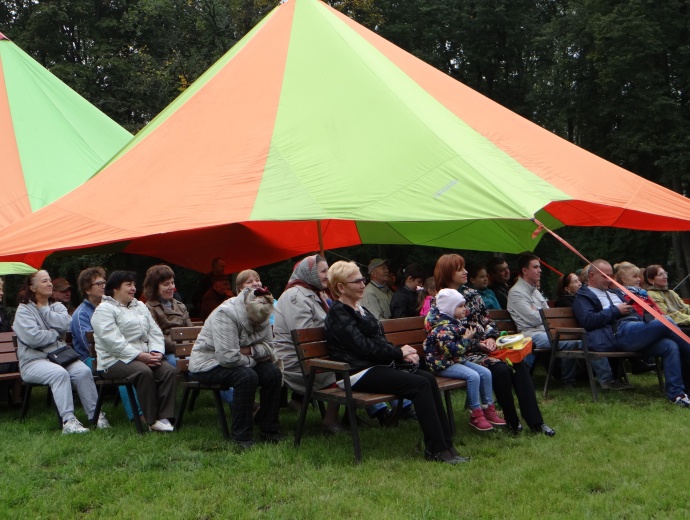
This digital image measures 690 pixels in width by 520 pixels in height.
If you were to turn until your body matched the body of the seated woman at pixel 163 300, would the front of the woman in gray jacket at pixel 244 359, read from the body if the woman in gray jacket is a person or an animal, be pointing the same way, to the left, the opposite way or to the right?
the same way

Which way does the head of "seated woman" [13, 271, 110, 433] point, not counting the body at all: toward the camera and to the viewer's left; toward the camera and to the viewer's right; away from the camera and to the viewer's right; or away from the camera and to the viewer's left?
toward the camera and to the viewer's right

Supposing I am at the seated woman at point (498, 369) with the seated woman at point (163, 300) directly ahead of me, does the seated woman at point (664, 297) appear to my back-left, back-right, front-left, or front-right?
back-right

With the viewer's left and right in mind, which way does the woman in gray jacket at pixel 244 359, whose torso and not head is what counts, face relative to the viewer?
facing the viewer and to the right of the viewer

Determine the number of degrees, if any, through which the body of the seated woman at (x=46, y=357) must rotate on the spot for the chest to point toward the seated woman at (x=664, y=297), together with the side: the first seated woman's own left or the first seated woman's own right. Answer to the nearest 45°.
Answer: approximately 45° to the first seated woman's own left

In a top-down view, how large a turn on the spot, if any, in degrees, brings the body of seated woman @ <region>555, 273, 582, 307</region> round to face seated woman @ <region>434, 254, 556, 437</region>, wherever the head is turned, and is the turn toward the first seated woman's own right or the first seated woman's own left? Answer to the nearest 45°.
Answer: approximately 90° to the first seated woman's own right

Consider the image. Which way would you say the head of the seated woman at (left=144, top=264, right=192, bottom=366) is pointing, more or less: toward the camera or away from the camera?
toward the camera

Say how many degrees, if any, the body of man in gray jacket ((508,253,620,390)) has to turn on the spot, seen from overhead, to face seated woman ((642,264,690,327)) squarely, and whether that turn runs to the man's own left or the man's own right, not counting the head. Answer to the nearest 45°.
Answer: approximately 45° to the man's own left
